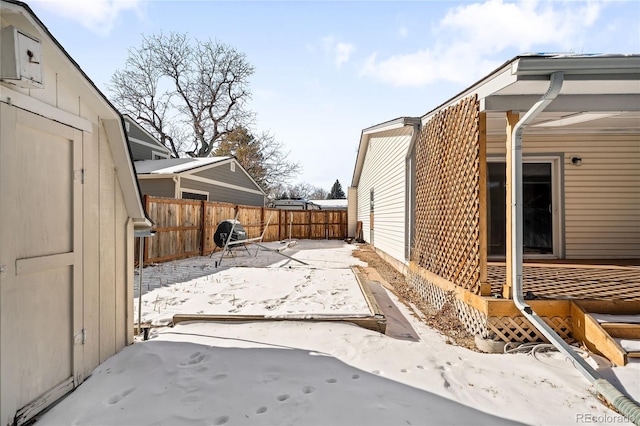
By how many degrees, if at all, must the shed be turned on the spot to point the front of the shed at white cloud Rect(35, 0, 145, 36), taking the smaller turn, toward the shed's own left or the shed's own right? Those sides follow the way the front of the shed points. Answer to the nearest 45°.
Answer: approximately 135° to the shed's own left

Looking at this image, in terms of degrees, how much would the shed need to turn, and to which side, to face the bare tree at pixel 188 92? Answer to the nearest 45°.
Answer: approximately 135° to its left

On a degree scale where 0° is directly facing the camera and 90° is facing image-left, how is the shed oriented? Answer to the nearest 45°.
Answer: approximately 315°

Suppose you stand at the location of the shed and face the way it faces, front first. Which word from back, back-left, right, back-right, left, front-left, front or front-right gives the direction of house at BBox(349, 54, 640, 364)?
front-left

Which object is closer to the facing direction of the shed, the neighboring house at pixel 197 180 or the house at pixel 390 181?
the house

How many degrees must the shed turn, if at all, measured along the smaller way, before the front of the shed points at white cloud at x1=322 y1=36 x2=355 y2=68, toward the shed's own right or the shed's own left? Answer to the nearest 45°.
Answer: approximately 90° to the shed's own left

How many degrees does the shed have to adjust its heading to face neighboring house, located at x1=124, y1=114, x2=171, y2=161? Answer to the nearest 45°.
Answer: approximately 135° to its left

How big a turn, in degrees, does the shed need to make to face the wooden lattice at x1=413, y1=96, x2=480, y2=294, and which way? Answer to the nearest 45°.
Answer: approximately 45° to its left

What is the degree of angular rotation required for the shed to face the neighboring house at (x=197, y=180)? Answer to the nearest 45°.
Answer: approximately 135° to its left

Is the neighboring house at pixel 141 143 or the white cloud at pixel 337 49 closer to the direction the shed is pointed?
the white cloud

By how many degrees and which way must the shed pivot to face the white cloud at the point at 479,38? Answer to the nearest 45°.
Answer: approximately 45° to its left

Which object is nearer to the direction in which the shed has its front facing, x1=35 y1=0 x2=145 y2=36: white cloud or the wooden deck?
the wooden deck

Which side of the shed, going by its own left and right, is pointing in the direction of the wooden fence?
left

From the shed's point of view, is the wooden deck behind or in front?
in front
